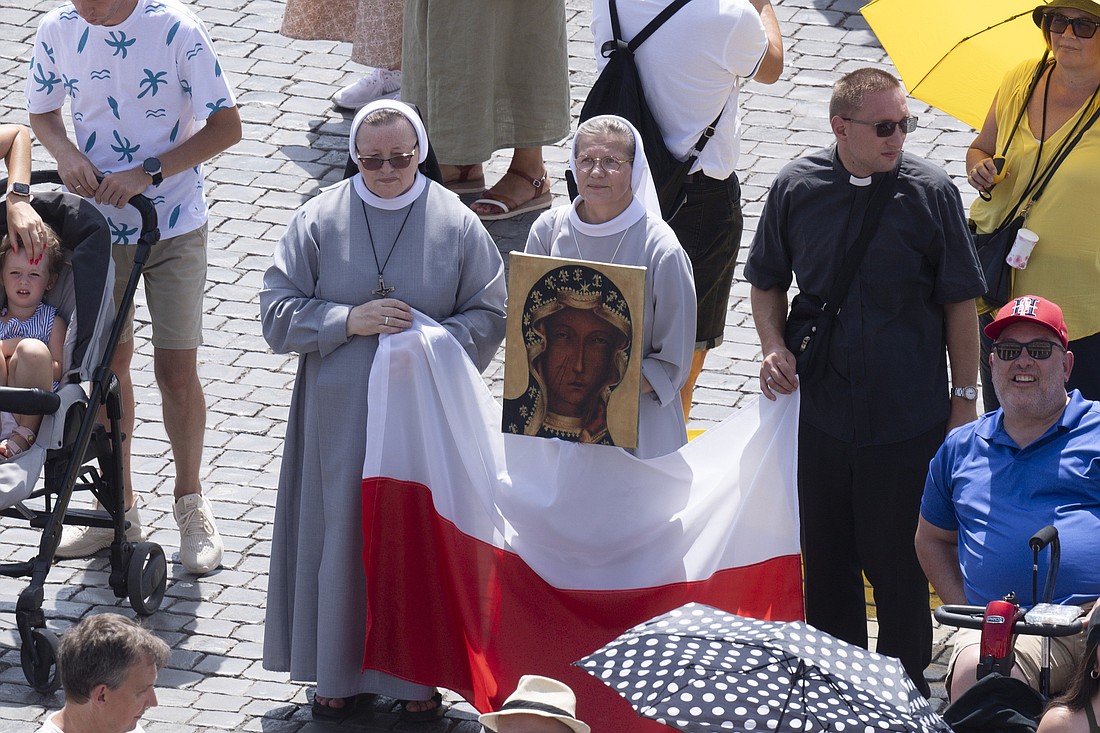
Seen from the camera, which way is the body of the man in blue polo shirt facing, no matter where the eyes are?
toward the camera

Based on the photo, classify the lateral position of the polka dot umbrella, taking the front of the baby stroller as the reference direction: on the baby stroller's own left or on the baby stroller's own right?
on the baby stroller's own left

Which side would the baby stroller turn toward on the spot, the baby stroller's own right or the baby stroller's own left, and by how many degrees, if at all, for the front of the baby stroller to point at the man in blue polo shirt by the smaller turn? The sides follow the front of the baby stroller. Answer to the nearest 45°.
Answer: approximately 90° to the baby stroller's own left

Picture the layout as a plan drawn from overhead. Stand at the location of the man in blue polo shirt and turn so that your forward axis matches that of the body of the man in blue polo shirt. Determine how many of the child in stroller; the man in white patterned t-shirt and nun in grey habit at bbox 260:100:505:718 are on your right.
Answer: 3

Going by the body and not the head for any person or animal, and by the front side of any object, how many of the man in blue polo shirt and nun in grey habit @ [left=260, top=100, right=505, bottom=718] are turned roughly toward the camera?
2

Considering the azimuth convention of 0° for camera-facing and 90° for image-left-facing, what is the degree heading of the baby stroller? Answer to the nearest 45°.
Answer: approximately 45°

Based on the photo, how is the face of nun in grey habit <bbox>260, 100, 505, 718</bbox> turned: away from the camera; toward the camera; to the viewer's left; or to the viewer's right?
toward the camera

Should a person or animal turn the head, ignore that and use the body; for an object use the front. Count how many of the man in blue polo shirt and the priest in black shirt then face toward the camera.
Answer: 2

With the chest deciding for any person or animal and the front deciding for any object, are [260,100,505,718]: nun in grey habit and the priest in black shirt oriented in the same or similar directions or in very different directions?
same or similar directions

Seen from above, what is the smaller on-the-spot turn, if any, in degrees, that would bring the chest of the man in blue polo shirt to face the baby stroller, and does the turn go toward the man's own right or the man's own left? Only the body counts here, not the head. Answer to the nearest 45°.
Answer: approximately 90° to the man's own right

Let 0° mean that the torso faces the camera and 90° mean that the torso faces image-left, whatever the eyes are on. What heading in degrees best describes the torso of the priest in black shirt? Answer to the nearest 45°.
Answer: approximately 0°

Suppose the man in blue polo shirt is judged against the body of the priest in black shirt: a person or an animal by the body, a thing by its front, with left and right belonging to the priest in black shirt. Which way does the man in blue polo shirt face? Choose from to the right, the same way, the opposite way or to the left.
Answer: the same way

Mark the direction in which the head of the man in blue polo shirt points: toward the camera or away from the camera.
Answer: toward the camera
